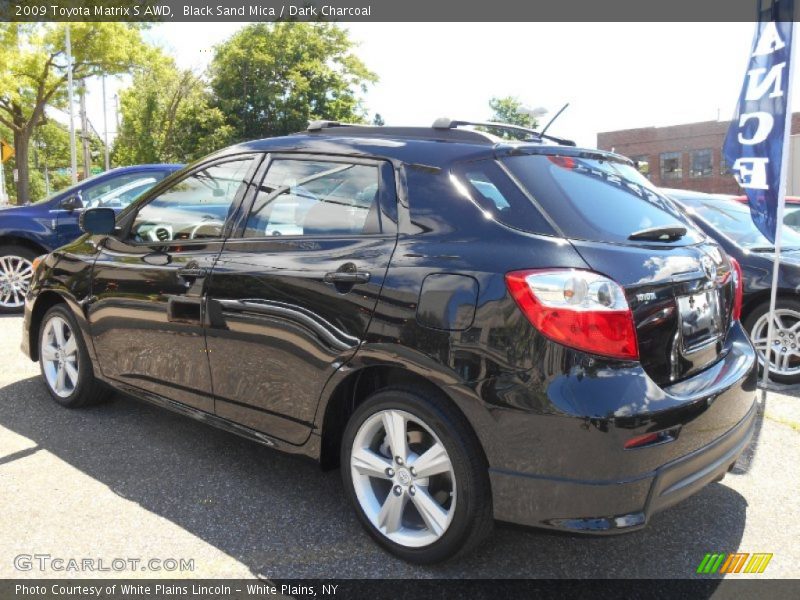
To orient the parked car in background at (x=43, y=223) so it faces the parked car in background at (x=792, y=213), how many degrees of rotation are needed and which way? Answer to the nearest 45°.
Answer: approximately 135° to its left

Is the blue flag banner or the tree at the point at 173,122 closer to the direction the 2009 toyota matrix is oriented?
the tree

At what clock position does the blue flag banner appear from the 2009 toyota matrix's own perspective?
The blue flag banner is roughly at 3 o'clock from the 2009 toyota matrix.

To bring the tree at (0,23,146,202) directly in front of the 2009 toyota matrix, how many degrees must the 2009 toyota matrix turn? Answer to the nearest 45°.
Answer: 0° — it already faces it

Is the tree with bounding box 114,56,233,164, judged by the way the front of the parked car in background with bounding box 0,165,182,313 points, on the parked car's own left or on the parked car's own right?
on the parked car's own right

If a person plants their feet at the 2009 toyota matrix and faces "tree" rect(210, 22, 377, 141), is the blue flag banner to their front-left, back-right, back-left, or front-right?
front-right

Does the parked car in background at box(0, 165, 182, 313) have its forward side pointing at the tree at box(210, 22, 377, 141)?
no

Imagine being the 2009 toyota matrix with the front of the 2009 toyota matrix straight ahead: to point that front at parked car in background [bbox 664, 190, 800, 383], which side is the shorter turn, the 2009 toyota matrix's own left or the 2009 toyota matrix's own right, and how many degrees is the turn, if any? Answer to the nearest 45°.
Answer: approximately 90° to the 2009 toyota matrix's own right

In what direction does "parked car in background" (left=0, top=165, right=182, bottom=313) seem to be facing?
to the viewer's left

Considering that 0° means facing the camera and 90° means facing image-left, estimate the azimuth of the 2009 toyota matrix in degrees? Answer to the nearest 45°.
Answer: approximately 135°

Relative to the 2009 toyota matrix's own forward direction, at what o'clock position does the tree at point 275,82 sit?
The tree is roughly at 1 o'clock from the 2009 toyota matrix.

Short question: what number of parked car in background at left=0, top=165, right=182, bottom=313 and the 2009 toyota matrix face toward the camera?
0

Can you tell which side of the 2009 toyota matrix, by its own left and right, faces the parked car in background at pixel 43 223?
front

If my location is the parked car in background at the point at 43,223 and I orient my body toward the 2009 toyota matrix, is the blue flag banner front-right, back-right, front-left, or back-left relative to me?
front-left

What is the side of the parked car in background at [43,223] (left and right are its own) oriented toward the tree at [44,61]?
right

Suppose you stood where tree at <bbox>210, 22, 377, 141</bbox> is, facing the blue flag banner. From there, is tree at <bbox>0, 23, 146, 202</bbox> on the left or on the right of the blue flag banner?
right

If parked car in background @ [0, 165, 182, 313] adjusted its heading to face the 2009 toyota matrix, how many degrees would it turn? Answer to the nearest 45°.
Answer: approximately 90° to its left

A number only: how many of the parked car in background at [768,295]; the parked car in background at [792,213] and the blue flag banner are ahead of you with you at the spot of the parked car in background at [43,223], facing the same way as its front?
0

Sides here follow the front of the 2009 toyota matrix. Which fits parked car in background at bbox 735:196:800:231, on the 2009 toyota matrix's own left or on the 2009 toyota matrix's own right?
on the 2009 toyota matrix's own right
